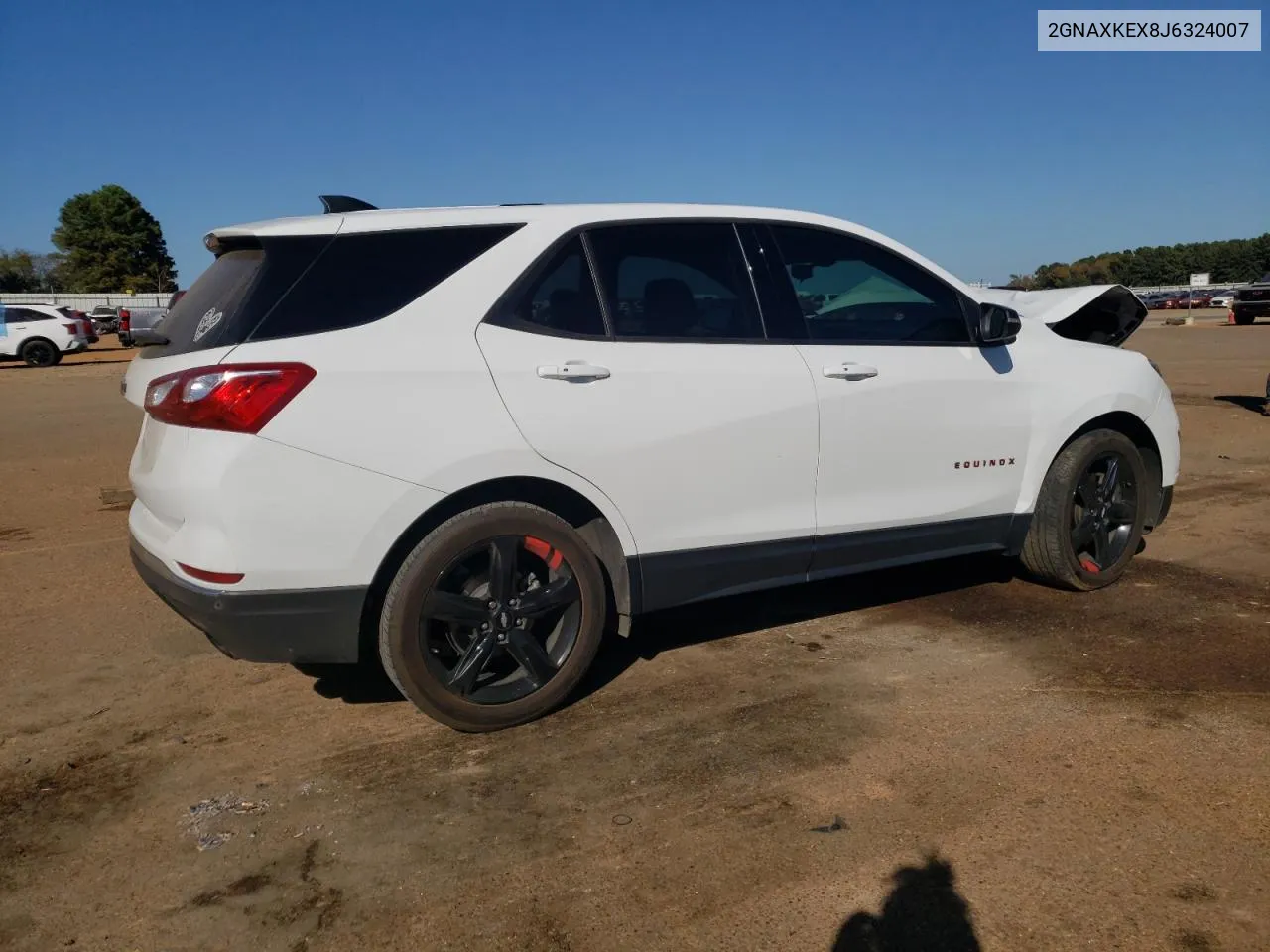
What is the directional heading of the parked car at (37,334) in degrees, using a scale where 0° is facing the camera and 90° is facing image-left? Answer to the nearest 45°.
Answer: approximately 90°

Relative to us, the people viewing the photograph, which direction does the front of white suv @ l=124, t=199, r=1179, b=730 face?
facing away from the viewer and to the right of the viewer

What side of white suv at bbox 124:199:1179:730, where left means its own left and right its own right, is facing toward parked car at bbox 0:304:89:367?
left

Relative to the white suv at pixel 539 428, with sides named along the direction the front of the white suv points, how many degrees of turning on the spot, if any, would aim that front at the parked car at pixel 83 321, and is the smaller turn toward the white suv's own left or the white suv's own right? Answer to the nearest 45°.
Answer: approximately 90° to the white suv's own left

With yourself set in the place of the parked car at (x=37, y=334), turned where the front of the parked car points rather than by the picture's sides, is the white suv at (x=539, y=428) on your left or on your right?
on your left

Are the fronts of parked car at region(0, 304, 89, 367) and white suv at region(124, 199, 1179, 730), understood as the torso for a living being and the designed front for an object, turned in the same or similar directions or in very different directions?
very different directions

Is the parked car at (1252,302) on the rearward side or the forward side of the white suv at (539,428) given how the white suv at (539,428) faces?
on the forward side
